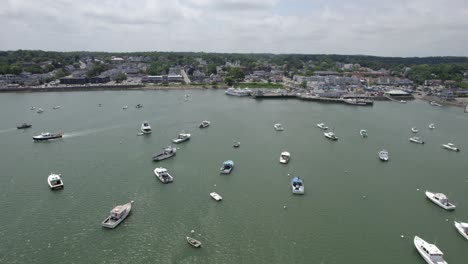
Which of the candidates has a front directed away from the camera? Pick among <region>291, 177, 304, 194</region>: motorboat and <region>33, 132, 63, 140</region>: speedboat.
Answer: the motorboat

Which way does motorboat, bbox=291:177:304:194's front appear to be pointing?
away from the camera

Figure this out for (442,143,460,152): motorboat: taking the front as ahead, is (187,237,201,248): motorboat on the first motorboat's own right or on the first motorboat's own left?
on the first motorboat's own left

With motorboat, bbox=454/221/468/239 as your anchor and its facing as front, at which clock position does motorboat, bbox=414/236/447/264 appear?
motorboat, bbox=414/236/447/264 is roughly at 8 o'clock from motorboat, bbox=454/221/468/239.

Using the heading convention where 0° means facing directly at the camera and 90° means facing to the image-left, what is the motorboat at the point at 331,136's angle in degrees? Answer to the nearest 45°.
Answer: approximately 135°

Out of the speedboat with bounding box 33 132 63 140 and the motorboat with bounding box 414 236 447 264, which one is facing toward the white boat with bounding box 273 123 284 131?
the motorboat

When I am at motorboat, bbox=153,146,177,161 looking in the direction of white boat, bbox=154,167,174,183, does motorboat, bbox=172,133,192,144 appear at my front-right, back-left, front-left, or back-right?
back-left

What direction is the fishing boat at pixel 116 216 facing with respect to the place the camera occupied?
facing away from the viewer and to the right of the viewer

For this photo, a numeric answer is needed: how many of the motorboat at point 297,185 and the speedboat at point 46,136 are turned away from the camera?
1

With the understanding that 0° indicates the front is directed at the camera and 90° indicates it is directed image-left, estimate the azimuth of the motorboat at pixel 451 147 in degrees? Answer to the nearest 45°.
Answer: approximately 135°

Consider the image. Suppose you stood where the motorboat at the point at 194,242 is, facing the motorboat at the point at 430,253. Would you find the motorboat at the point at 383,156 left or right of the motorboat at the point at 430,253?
left

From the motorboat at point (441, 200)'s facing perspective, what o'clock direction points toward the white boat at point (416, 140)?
The white boat is roughly at 1 o'clock from the motorboat.

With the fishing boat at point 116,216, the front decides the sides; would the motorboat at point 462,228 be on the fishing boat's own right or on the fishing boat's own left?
on the fishing boat's own right

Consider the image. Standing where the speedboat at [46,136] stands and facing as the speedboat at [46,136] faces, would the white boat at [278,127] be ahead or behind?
behind

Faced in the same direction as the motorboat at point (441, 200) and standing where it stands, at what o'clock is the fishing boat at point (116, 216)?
The fishing boat is roughly at 9 o'clock from the motorboat.

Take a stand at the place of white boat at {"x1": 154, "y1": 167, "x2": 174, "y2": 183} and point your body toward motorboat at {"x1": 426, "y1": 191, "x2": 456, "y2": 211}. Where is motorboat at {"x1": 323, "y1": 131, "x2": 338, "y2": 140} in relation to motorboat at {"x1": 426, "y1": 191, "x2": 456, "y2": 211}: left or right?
left
